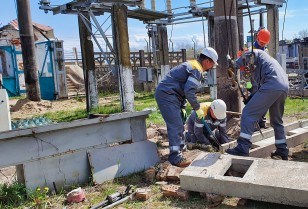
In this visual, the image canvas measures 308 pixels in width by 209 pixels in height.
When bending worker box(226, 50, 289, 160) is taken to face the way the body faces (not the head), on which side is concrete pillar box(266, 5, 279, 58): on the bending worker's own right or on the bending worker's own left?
on the bending worker's own right

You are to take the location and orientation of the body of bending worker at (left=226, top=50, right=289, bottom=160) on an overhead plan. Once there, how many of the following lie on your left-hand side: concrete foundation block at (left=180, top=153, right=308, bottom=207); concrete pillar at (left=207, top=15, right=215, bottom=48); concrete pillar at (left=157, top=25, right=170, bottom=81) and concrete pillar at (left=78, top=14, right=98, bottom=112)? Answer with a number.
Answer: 1

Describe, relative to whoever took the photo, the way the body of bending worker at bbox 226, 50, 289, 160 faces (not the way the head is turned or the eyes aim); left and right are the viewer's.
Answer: facing to the left of the viewer

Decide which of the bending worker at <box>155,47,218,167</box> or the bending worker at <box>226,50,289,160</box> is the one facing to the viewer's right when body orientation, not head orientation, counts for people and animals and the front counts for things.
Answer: the bending worker at <box>155,47,218,167</box>

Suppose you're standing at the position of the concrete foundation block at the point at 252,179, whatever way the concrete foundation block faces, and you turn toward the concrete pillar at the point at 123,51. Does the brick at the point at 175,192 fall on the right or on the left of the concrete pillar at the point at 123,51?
left

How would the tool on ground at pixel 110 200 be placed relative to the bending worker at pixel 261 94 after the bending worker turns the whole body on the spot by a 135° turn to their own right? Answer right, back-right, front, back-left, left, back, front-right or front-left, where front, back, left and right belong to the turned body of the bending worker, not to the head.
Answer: back

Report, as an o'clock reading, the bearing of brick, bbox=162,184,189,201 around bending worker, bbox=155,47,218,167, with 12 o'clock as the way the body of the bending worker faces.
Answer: The brick is roughly at 3 o'clock from the bending worker.

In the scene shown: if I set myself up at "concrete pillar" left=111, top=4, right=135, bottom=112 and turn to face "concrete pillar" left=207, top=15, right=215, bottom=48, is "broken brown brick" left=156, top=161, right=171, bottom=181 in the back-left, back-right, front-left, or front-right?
back-right

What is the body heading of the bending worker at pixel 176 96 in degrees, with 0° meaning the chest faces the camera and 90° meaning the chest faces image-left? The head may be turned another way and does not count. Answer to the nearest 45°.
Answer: approximately 270°

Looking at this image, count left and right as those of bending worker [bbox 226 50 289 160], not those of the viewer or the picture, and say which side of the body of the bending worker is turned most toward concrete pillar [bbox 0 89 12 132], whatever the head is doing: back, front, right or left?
front

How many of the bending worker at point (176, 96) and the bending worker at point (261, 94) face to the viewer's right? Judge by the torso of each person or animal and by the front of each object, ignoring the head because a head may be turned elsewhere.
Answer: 1

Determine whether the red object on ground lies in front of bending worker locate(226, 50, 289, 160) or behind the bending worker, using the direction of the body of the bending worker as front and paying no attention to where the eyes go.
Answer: in front

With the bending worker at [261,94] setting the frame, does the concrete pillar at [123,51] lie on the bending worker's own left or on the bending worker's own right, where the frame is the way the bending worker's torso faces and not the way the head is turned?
on the bending worker's own right

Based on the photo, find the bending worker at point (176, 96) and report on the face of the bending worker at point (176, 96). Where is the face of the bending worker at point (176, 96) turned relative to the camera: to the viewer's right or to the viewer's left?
to the viewer's right

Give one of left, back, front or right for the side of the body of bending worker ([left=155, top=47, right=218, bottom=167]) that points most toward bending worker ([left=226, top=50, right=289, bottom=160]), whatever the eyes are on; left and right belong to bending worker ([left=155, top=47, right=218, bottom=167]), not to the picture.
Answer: front
